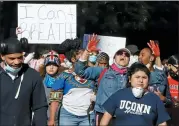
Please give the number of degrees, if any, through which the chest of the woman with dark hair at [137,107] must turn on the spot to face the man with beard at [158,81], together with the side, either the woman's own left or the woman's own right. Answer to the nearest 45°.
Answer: approximately 180°

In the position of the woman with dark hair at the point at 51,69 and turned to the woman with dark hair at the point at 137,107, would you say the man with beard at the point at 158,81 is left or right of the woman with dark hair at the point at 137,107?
left

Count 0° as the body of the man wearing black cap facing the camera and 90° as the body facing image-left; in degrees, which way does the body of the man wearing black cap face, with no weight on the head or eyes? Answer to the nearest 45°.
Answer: approximately 0°

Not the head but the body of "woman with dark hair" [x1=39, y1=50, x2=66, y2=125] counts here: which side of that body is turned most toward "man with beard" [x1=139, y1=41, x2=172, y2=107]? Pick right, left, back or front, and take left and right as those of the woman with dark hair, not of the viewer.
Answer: left
